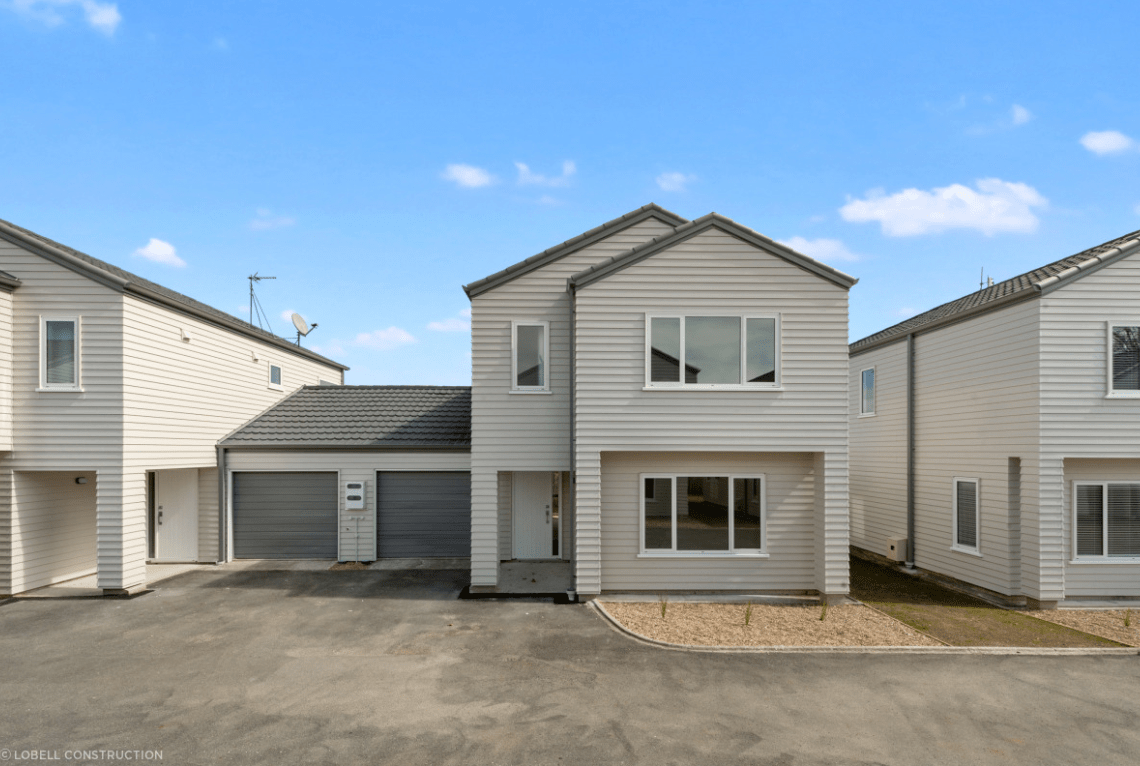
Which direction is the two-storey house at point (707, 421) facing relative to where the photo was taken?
toward the camera

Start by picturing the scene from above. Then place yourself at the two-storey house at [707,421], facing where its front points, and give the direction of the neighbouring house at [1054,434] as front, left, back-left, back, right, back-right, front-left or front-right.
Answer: left

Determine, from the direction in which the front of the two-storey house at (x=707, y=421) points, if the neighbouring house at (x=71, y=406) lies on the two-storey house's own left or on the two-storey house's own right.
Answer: on the two-storey house's own right
